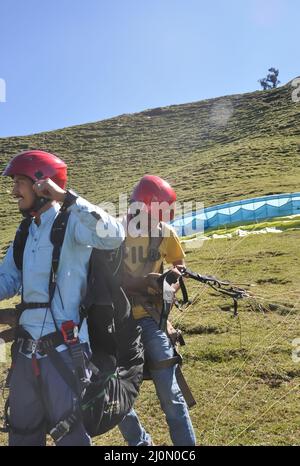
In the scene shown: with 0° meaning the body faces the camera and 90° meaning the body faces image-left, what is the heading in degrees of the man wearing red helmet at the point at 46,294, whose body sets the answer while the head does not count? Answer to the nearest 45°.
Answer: approximately 45°

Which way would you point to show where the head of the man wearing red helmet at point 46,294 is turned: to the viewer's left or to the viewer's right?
to the viewer's left
